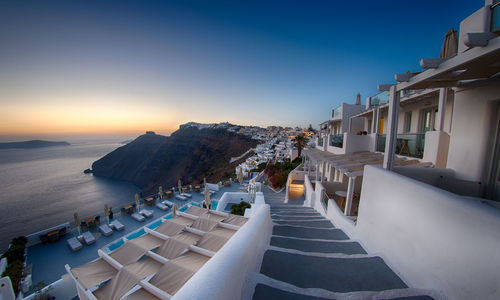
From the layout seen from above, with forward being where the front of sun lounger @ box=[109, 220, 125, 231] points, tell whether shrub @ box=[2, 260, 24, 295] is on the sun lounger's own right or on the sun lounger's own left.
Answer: on the sun lounger's own left

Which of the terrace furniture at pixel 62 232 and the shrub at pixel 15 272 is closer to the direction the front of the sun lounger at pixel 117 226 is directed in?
the terrace furniture

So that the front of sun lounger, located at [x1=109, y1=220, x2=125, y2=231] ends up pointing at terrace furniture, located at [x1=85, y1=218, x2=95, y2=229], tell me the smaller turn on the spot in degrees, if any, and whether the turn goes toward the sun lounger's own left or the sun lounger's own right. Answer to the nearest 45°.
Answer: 0° — it already faces it

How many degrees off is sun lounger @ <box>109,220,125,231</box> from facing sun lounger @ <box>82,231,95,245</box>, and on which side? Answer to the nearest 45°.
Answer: approximately 90° to its left

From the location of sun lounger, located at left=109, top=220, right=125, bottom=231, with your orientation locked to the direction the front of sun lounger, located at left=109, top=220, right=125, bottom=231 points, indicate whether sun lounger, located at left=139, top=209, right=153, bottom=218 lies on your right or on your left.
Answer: on your right

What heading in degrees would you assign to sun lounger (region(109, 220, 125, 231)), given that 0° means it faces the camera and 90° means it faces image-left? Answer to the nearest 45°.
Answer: approximately 135°

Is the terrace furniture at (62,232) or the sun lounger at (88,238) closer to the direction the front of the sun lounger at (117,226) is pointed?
the terrace furniture

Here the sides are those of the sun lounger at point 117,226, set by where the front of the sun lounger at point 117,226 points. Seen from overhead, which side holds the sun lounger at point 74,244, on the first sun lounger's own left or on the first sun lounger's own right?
on the first sun lounger's own left

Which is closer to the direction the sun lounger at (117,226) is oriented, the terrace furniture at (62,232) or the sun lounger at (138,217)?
the terrace furniture

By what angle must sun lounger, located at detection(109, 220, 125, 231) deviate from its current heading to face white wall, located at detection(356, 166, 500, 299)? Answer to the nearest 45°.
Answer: approximately 135° to its left

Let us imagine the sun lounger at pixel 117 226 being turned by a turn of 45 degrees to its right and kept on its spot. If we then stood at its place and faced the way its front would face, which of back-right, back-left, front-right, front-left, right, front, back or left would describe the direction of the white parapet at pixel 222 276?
back

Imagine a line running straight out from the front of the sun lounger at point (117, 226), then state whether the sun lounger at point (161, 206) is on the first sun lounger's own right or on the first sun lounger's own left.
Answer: on the first sun lounger's own right

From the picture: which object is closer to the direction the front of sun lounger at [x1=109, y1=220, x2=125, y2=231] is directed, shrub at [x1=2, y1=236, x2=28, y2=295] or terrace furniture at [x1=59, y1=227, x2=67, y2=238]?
the terrace furniture
